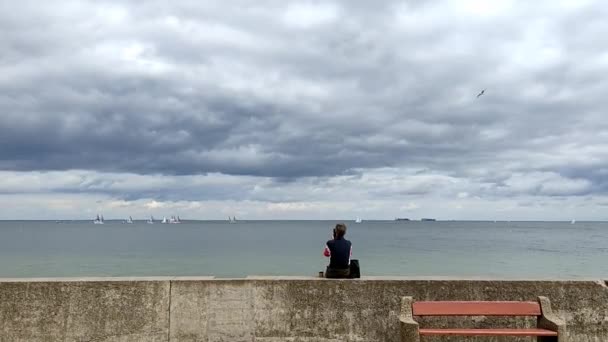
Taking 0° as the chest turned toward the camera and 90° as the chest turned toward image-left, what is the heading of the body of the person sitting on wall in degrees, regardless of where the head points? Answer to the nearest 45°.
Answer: approximately 180°

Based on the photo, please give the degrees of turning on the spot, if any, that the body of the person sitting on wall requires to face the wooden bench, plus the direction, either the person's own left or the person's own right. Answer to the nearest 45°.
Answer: approximately 135° to the person's own right

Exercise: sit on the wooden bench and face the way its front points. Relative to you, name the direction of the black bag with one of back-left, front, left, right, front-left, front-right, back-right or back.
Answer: back-right

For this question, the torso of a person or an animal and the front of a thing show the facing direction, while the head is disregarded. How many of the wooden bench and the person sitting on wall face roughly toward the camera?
1

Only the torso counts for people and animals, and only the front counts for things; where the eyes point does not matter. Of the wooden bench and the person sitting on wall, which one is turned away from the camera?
the person sitting on wall

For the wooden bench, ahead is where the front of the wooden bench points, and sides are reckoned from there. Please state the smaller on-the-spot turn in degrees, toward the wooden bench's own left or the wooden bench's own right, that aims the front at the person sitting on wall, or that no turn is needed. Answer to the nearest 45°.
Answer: approximately 135° to the wooden bench's own right

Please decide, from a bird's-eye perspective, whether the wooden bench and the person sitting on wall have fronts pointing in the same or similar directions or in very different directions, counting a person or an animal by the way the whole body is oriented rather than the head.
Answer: very different directions

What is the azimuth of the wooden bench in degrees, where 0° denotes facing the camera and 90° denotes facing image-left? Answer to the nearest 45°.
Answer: approximately 0°
